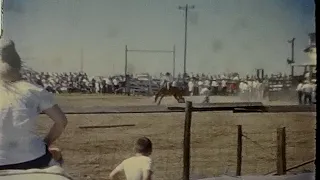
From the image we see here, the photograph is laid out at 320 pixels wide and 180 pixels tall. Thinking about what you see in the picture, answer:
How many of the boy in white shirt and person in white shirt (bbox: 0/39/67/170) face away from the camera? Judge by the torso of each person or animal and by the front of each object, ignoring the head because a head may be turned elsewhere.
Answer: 2

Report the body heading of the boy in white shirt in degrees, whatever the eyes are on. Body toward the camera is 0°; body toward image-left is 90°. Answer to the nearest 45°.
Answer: approximately 180°

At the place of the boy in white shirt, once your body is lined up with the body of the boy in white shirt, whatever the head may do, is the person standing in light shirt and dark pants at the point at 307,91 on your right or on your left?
on your right

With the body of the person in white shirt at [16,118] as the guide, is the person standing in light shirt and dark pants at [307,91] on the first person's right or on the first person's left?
on the first person's right

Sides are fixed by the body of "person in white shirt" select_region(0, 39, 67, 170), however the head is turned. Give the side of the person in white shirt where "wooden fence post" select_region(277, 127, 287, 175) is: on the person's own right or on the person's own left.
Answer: on the person's own right

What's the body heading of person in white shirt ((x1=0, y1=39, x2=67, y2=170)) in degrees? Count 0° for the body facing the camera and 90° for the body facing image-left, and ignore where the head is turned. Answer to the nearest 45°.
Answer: approximately 180°

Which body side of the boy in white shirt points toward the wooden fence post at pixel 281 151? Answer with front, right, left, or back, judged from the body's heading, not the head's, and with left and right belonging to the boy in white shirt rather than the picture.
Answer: right

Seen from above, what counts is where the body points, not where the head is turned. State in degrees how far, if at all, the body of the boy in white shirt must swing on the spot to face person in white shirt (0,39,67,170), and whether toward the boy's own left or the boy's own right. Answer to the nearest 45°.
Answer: approximately 90° to the boy's own left

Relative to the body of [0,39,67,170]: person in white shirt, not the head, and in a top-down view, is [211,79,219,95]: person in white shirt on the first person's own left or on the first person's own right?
on the first person's own right

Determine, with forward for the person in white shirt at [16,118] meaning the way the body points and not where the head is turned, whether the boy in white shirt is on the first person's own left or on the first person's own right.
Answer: on the first person's own right
